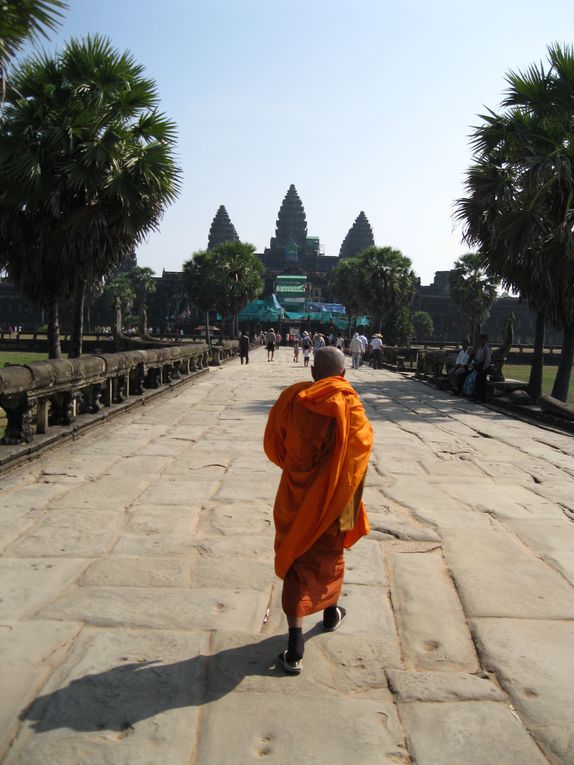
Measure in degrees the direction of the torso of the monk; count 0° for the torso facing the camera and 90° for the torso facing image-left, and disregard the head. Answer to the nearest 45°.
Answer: approximately 180°

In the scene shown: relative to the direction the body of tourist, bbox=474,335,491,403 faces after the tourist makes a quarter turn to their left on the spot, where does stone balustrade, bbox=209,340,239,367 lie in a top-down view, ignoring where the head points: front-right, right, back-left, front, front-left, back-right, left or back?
back-right

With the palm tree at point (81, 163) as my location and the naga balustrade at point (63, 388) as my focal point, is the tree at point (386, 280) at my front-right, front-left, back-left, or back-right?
back-left

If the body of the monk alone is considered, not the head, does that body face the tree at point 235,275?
yes

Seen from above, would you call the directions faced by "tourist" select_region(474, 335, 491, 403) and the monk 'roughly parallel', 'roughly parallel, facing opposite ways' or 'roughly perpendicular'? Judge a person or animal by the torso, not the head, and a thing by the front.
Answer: roughly perpendicular

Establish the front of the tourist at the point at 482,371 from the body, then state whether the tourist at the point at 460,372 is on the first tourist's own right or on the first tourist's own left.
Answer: on the first tourist's own right

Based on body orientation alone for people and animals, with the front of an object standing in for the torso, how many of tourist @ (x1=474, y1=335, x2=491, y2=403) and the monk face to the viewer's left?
1

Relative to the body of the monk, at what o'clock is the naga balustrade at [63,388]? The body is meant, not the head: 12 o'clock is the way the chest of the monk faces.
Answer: The naga balustrade is roughly at 11 o'clock from the monk.

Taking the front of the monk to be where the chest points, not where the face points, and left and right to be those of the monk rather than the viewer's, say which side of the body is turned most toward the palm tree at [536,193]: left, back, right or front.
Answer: front

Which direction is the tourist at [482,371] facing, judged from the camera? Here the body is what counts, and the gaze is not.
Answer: to the viewer's left

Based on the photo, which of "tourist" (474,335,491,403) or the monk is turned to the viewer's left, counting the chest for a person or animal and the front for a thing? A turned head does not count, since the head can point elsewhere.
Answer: the tourist

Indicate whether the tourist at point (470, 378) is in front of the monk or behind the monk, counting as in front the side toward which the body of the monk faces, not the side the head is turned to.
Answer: in front
